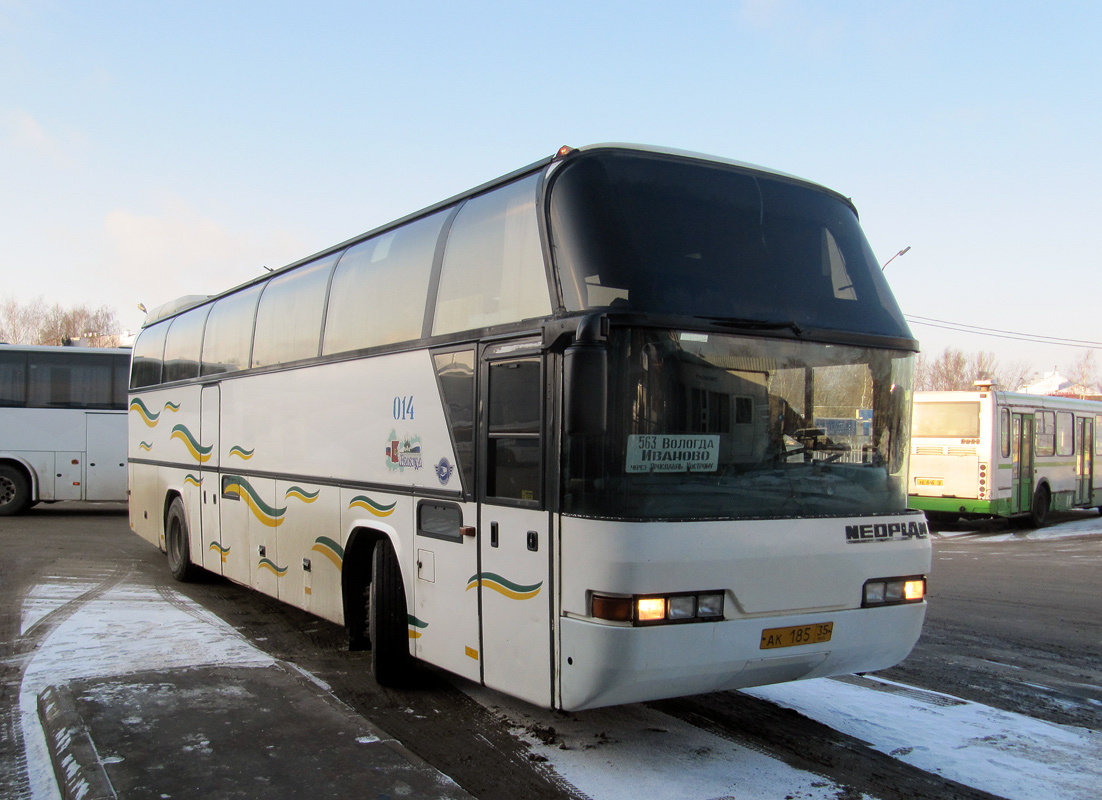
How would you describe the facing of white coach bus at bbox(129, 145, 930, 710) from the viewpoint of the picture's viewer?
facing the viewer and to the right of the viewer

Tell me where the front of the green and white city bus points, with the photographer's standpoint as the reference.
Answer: facing away from the viewer and to the right of the viewer

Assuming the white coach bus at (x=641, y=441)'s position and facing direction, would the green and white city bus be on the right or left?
on its left
